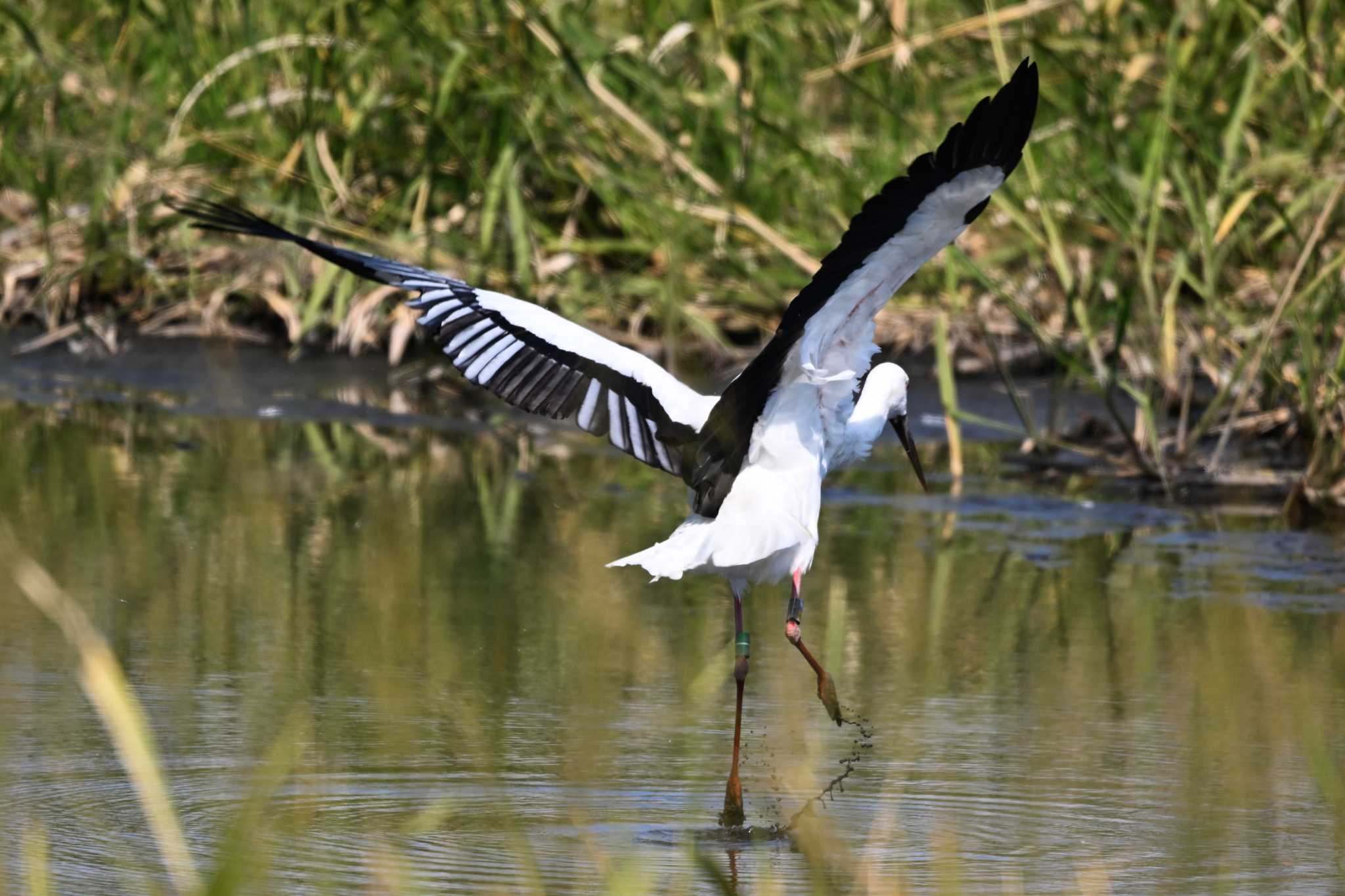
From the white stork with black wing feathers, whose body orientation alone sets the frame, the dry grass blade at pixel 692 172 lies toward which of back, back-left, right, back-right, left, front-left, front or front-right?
front-left

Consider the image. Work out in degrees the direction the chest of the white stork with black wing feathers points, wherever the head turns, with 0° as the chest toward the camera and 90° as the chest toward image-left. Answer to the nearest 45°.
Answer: approximately 225°

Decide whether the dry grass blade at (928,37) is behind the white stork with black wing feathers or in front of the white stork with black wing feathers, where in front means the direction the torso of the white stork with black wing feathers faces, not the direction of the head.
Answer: in front

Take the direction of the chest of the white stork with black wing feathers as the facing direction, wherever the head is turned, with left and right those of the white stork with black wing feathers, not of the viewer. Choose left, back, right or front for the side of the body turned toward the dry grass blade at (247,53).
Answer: left

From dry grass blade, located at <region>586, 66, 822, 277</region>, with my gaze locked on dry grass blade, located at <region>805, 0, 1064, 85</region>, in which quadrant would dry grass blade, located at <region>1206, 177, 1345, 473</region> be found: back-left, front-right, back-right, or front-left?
front-right

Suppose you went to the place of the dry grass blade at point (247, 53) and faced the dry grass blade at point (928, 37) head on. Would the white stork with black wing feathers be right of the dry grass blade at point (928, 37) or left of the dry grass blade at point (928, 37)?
right

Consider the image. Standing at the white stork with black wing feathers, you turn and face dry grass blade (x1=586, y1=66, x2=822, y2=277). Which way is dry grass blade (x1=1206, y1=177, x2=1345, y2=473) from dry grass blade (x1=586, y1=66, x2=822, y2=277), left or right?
right

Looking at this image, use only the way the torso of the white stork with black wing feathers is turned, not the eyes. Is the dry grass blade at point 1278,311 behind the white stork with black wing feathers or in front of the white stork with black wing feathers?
in front
